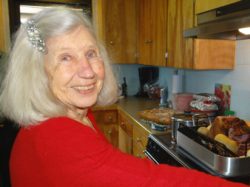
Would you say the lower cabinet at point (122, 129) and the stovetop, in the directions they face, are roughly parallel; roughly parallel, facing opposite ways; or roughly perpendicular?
roughly parallel

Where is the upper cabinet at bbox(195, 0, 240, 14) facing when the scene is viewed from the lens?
facing the viewer and to the left of the viewer

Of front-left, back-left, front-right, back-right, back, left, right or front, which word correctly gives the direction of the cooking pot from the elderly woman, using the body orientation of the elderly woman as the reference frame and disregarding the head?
front-left

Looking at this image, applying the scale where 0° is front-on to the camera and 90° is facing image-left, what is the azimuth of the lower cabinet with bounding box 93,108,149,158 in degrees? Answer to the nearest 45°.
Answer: approximately 45°

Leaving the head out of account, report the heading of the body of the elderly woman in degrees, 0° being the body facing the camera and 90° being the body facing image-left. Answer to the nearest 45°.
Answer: approximately 270°

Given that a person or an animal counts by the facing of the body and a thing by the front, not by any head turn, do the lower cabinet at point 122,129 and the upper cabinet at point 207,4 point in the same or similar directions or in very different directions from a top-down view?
same or similar directions

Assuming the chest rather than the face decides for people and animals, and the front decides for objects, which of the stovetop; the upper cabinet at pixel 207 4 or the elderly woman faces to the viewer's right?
the elderly woman
